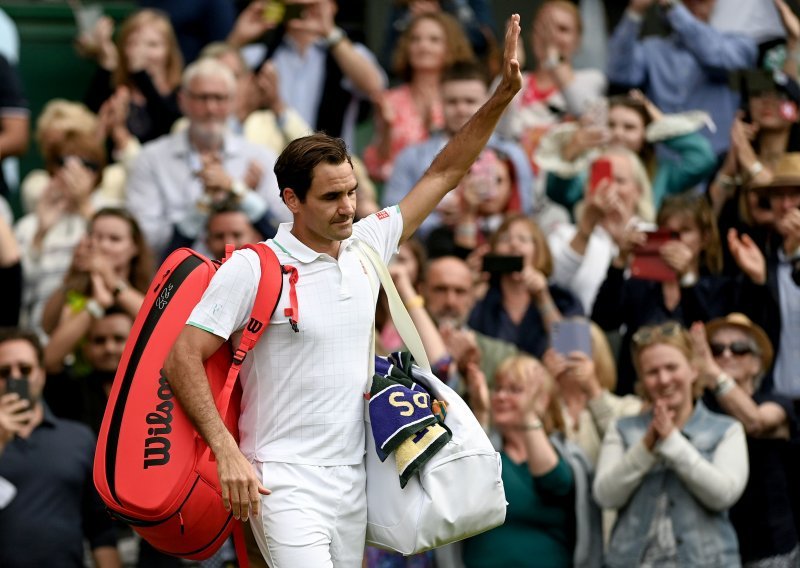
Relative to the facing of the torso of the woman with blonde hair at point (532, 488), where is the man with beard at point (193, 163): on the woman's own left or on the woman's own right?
on the woman's own right

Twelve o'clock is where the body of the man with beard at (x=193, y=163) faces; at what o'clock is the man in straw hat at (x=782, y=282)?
The man in straw hat is roughly at 10 o'clock from the man with beard.

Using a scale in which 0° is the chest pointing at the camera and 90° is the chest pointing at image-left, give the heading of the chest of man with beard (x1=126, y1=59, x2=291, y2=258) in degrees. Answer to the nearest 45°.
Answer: approximately 0°

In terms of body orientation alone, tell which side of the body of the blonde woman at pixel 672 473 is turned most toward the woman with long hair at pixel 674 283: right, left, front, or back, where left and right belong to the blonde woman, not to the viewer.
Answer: back

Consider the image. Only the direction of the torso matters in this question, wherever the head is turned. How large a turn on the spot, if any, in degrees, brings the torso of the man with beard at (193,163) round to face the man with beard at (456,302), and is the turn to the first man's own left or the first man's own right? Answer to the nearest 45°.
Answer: approximately 45° to the first man's own left

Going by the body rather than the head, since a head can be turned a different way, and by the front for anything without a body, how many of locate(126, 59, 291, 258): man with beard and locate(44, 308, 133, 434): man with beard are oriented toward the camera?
2

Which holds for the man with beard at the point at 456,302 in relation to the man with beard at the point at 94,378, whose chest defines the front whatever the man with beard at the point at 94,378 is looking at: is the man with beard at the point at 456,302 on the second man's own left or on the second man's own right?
on the second man's own left

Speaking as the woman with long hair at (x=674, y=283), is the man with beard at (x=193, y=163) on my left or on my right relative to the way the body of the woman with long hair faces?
on my right

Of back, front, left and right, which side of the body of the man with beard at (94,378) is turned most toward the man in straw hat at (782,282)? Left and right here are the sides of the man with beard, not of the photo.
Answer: left

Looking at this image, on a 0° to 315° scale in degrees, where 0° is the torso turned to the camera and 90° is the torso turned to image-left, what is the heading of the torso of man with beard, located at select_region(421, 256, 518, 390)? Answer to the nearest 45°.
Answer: approximately 0°
